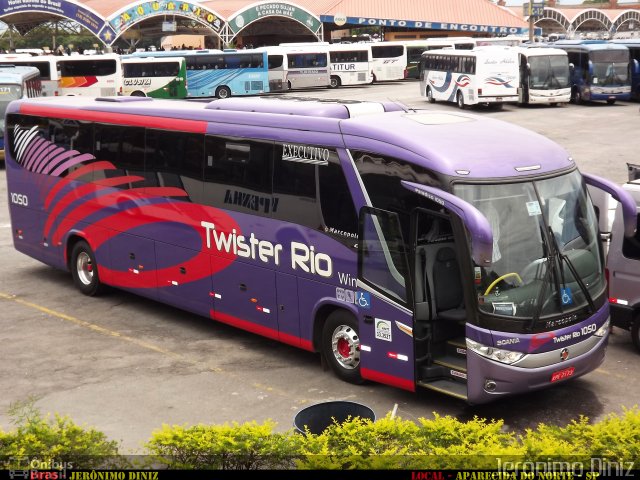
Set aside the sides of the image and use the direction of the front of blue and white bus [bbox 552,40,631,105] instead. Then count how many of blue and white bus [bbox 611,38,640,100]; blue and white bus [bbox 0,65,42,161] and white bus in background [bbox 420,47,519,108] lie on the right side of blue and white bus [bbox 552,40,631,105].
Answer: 2

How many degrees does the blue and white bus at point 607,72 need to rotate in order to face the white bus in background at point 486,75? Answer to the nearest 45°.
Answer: approximately 90° to its right

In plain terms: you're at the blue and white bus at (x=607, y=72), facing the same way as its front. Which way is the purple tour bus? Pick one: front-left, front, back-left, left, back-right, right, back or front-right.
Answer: front-right

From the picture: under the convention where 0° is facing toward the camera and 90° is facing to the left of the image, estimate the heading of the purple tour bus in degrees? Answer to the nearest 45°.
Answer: approximately 315°

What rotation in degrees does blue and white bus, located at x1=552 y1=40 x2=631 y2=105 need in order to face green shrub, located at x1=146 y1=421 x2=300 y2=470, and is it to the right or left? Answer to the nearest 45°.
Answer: approximately 45° to its right

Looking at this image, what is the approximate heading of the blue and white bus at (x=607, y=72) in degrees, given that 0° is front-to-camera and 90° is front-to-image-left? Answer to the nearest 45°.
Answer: approximately 315°

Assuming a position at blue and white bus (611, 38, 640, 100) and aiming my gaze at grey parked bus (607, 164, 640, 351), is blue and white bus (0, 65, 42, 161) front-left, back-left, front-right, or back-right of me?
front-right

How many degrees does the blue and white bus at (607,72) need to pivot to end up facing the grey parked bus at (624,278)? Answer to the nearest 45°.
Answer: approximately 45° to its right

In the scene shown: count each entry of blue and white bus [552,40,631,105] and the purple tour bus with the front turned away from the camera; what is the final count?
0

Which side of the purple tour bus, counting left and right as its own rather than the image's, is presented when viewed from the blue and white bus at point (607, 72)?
left

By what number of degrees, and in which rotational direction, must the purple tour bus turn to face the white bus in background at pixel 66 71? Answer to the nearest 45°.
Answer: approximately 135° to its left
